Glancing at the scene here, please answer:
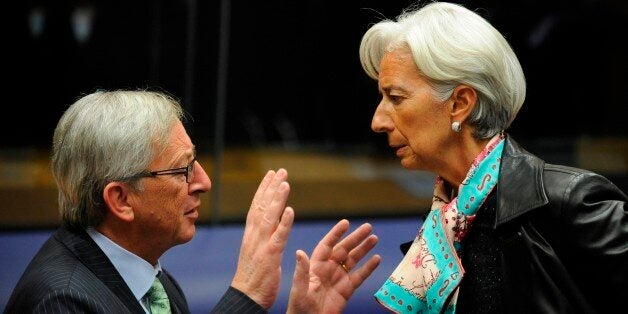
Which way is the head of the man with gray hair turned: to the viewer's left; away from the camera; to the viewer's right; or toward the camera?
to the viewer's right

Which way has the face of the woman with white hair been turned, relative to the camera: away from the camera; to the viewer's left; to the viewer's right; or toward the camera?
to the viewer's left

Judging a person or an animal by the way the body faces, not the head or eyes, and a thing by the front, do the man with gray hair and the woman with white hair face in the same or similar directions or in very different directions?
very different directions

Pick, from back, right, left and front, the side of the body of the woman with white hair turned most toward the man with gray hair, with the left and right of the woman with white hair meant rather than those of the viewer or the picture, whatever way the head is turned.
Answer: front

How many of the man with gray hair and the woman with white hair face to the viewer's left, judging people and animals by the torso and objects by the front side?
1

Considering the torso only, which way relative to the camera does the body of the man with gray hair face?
to the viewer's right

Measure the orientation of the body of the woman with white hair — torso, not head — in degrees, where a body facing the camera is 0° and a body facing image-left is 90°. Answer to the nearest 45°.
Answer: approximately 90°

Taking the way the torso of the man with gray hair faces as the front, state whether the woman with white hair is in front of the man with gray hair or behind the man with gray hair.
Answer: in front
